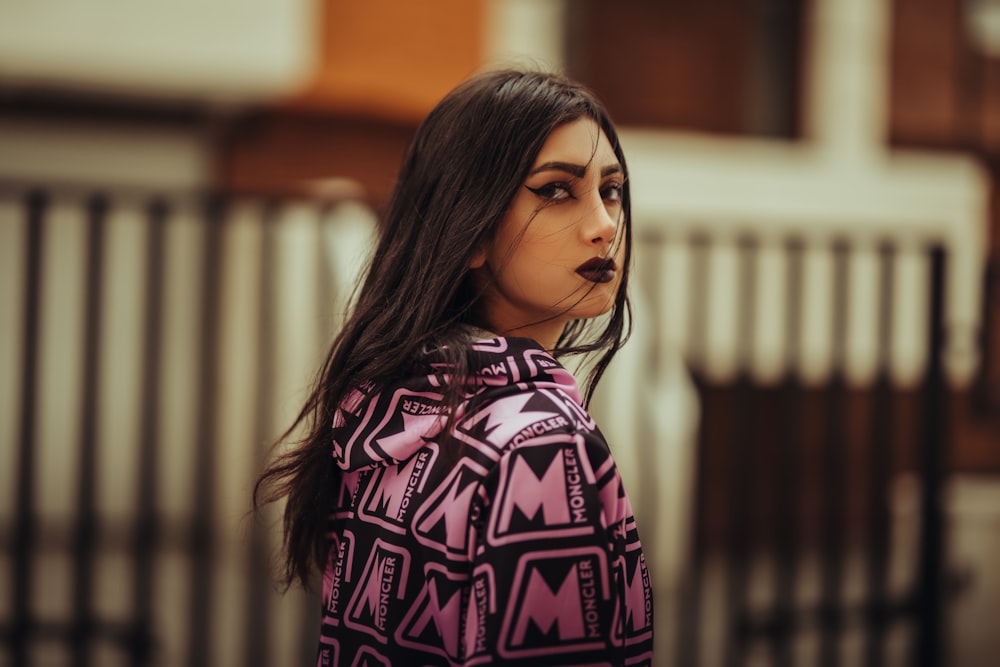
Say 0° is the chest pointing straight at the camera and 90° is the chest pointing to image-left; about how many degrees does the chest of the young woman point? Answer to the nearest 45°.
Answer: approximately 225°

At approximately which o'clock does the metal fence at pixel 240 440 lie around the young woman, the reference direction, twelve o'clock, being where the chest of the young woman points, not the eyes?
The metal fence is roughly at 10 o'clock from the young woman.

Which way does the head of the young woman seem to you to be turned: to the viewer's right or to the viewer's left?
to the viewer's right

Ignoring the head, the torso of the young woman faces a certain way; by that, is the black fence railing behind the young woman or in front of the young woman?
in front
